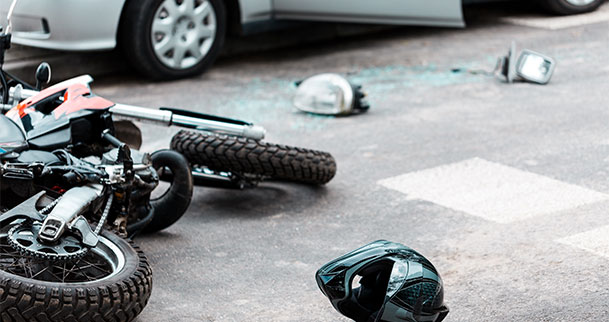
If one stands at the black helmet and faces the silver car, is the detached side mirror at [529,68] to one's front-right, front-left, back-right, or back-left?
front-right

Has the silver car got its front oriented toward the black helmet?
no

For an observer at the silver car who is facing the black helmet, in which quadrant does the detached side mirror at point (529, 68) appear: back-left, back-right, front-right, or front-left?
front-left

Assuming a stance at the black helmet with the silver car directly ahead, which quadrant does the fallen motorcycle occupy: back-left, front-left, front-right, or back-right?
front-left

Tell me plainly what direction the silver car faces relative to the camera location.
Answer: facing the viewer and to the left of the viewer

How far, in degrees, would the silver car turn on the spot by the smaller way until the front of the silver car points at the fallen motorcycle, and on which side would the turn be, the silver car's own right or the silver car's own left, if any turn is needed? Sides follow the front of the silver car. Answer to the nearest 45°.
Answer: approximately 45° to the silver car's own left

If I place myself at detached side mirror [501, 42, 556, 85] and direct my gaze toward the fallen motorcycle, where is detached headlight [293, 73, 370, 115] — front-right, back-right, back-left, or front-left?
front-right

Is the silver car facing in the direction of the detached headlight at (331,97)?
no

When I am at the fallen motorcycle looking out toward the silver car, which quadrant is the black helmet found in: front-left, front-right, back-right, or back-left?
back-right

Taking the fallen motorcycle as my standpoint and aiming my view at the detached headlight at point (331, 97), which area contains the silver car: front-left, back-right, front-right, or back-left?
front-left

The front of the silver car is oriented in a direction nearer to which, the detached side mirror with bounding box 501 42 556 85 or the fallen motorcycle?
the fallen motorcycle
